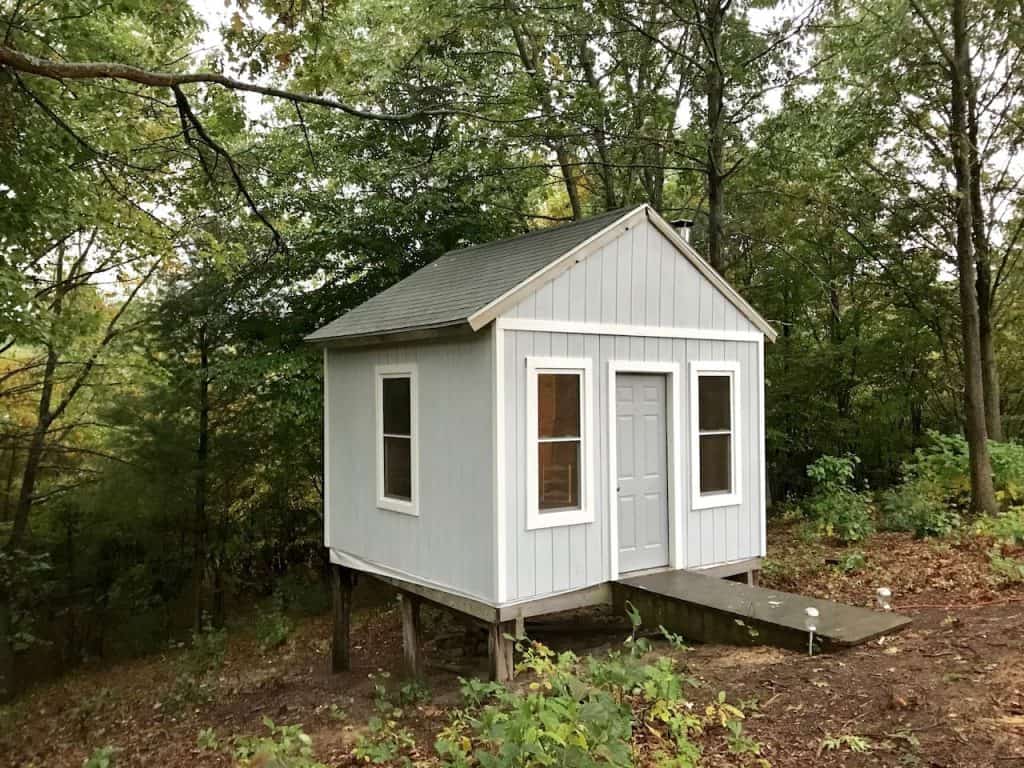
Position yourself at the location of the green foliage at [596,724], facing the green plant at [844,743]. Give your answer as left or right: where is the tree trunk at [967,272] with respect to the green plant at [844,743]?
left

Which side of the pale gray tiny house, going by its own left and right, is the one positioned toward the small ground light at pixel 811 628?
front

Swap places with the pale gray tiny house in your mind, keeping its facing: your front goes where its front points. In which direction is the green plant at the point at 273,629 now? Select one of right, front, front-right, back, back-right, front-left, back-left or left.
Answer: back

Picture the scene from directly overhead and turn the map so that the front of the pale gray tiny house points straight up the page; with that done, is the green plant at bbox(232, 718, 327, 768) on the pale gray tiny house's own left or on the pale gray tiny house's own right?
on the pale gray tiny house's own right

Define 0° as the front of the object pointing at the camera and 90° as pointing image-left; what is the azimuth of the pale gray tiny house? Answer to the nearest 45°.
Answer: approximately 315°

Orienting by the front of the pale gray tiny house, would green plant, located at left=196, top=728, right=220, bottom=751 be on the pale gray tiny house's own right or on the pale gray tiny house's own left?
on the pale gray tiny house's own right

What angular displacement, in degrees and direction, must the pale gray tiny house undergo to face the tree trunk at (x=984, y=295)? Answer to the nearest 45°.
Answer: approximately 90° to its left

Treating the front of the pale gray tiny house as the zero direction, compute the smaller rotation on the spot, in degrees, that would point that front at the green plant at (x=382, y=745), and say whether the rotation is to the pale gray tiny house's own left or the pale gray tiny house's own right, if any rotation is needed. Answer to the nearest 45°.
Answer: approximately 90° to the pale gray tiny house's own right

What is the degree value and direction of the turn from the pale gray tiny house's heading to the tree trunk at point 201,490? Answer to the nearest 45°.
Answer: approximately 180°

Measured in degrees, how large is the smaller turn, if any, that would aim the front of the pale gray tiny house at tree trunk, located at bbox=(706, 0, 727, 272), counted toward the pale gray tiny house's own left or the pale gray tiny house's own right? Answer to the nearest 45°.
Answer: approximately 90° to the pale gray tiny house's own left

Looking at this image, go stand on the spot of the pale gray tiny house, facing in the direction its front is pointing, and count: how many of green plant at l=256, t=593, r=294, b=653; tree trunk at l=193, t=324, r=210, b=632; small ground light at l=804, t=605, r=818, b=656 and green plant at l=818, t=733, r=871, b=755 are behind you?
2

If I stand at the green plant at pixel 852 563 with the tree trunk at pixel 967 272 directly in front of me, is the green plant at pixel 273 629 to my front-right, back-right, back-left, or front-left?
back-left
